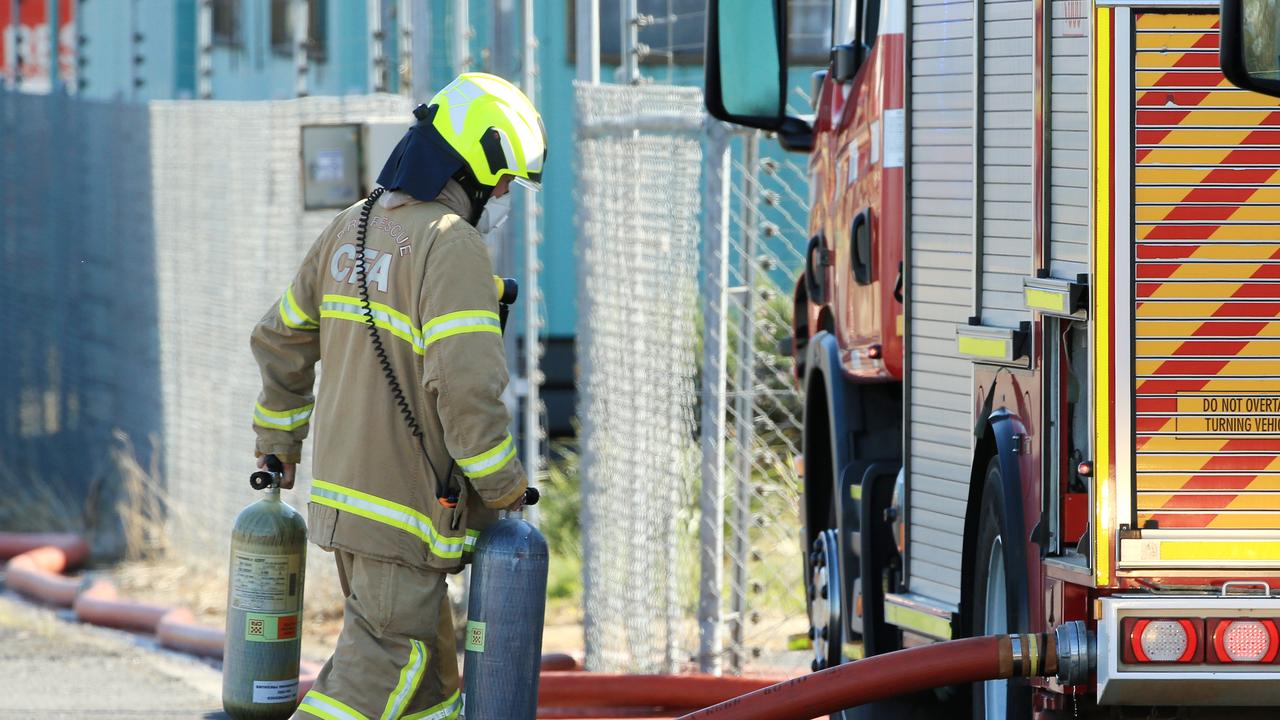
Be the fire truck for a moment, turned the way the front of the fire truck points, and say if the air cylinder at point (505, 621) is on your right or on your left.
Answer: on your left

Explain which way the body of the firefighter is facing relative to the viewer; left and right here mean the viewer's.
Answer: facing away from the viewer and to the right of the viewer

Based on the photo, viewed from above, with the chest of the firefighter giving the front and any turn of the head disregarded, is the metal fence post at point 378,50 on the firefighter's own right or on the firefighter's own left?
on the firefighter's own left

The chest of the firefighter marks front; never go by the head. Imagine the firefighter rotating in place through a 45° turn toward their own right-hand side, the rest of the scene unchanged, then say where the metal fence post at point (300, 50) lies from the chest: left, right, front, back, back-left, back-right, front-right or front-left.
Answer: left

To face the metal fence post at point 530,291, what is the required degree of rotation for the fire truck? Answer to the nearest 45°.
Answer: approximately 45° to its left

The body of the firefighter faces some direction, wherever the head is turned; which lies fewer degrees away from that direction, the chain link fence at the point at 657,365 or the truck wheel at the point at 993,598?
the chain link fence

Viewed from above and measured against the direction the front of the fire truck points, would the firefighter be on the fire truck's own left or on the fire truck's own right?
on the fire truck's own left

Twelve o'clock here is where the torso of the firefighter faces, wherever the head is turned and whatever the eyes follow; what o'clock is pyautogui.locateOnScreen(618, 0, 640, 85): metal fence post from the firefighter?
The metal fence post is roughly at 11 o'clock from the firefighter.

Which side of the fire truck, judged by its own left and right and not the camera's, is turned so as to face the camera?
back

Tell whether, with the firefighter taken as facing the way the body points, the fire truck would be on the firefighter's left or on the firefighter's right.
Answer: on the firefighter's right

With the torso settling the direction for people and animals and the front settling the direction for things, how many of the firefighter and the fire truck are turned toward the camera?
0

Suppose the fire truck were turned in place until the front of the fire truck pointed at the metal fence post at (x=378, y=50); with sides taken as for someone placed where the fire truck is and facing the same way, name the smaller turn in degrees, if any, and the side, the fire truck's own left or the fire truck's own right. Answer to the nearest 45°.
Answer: approximately 45° to the fire truck's own left

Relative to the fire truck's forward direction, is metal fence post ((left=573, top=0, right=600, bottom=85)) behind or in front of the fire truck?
in front

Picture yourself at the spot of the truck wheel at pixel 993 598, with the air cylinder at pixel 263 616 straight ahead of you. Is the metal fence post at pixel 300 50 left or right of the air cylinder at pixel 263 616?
right
